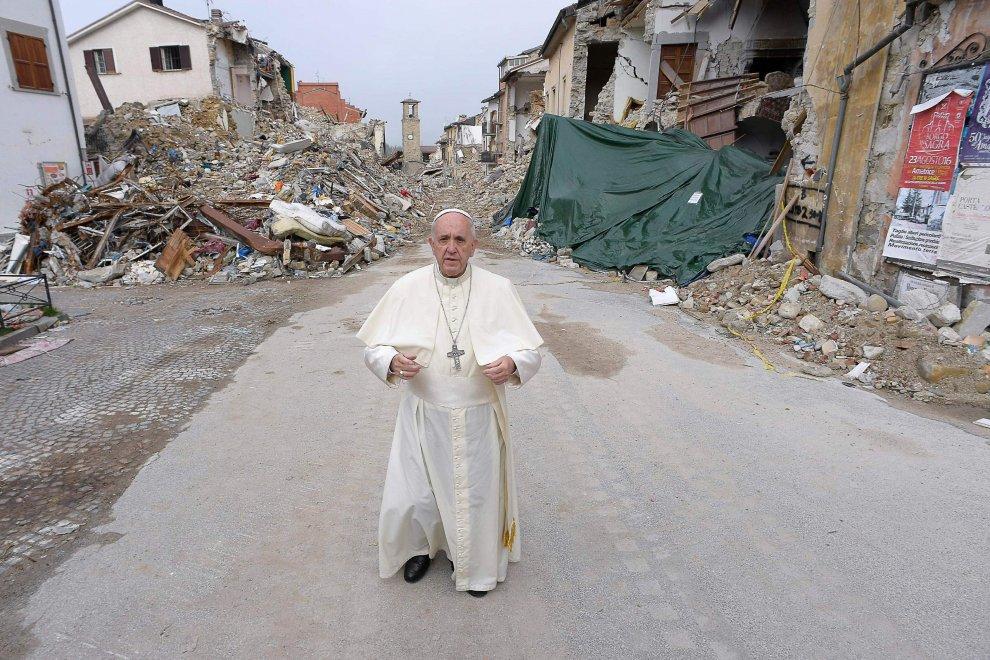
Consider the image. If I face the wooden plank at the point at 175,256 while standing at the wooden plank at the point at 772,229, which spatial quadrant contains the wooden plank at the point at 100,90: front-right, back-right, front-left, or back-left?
front-right

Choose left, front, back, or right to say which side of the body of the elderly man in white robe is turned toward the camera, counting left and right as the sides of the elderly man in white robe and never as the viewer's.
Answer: front

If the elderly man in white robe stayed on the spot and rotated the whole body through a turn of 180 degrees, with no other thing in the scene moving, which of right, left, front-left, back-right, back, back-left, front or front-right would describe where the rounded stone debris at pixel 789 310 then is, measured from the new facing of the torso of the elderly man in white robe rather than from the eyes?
front-right

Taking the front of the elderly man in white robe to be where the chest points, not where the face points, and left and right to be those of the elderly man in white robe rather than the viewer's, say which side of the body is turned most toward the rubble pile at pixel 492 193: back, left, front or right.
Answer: back

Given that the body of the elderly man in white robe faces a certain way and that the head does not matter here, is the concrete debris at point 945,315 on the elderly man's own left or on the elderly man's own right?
on the elderly man's own left

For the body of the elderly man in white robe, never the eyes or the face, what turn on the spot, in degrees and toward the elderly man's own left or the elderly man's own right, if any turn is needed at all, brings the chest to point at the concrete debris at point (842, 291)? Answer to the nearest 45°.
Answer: approximately 135° to the elderly man's own left

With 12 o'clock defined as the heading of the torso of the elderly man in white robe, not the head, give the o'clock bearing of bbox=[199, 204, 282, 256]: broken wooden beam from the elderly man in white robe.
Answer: The broken wooden beam is roughly at 5 o'clock from the elderly man in white robe.

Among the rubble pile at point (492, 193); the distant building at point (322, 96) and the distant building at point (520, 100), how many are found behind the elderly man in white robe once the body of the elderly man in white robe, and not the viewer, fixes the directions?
3

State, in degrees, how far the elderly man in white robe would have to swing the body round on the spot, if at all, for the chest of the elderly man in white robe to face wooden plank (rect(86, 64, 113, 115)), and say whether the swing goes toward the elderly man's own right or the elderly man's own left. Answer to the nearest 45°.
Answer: approximately 135° to the elderly man's own right
